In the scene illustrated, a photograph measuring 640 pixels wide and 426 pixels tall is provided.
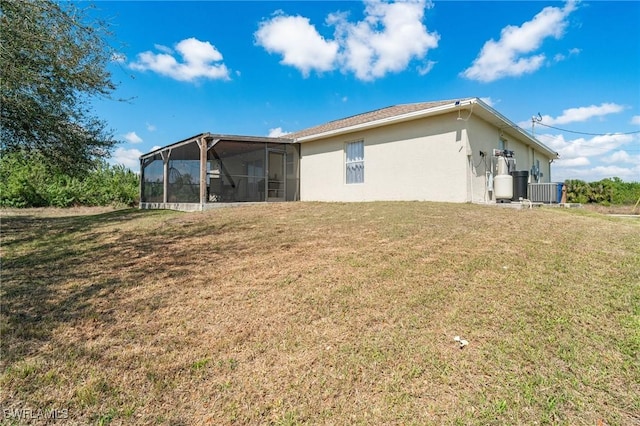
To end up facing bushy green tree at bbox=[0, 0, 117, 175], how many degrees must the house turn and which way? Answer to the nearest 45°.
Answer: approximately 180°

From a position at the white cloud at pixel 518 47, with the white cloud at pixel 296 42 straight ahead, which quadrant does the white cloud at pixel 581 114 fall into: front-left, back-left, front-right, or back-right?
back-right

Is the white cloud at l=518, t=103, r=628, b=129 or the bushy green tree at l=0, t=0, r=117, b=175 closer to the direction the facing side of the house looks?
the white cloud

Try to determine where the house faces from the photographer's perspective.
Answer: facing away from the viewer and to the right of the viewer
